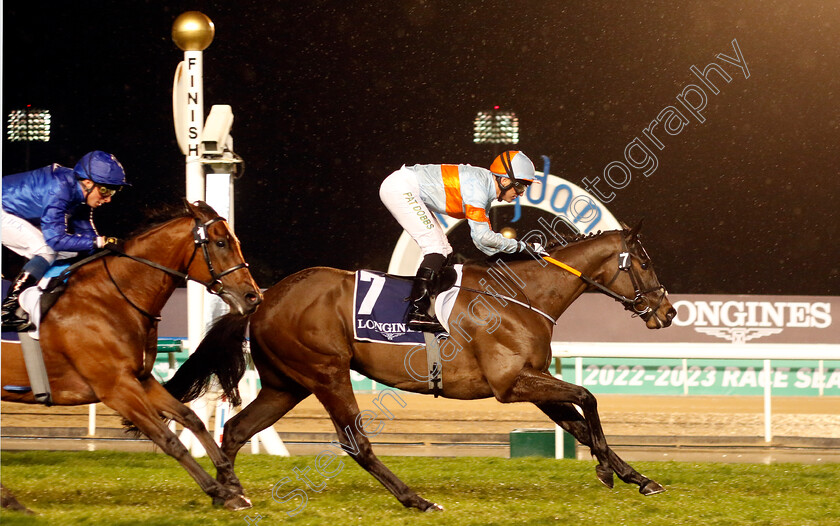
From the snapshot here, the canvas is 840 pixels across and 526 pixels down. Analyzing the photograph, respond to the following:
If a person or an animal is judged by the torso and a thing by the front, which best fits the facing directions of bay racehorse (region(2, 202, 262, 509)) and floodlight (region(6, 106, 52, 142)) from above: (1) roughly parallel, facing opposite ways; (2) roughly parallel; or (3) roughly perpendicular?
roughly perpendicular

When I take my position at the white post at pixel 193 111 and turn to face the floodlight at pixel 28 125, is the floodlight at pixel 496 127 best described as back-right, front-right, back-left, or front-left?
front-right

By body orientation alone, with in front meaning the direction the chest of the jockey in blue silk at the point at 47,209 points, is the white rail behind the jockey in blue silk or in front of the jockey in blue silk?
in front

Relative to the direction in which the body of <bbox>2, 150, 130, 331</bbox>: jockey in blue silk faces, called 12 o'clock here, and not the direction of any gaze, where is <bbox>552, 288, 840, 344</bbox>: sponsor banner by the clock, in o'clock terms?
The sponsor banner is roughly at 11 o'clock from the jockey in blue silk.

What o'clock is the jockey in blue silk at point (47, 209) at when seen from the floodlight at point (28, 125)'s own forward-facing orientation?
The jockey in blue silk is roughly at 12 o'clock from the floodlight.

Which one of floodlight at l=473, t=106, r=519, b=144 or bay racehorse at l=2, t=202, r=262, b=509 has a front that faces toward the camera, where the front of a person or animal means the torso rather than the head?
the floodlight

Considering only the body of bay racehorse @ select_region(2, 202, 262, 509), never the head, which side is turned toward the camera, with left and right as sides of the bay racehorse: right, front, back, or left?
right

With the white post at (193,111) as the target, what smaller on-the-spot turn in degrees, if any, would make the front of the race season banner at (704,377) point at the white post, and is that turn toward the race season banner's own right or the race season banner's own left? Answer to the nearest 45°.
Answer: approximately 45° to the race season banner's own right

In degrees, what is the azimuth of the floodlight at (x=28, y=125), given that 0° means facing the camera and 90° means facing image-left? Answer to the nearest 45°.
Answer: approximately 0°

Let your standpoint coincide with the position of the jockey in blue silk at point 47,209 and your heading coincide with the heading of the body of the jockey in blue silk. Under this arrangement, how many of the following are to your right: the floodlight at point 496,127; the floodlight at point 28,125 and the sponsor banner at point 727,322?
0

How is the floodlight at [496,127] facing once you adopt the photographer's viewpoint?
facing the viewer

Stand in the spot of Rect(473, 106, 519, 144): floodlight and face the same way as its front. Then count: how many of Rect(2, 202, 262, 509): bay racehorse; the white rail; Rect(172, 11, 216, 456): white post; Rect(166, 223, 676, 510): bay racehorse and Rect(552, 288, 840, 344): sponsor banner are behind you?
0

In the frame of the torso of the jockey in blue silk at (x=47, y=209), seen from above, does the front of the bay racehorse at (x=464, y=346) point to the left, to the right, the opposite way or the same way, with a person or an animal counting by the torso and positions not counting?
the same way

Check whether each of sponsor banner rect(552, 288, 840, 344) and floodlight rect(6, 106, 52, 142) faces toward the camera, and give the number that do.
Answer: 2

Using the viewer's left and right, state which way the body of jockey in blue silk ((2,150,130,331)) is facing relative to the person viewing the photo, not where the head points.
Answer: facing to the right of the viewer

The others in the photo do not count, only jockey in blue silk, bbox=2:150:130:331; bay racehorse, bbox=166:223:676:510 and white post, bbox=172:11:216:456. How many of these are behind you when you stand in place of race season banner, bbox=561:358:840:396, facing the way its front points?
0

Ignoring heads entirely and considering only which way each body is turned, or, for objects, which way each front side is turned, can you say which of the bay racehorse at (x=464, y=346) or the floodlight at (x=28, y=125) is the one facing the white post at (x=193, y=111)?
the floodlight

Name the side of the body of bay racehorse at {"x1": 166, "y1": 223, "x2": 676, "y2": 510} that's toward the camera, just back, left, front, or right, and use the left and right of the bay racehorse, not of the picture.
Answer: right

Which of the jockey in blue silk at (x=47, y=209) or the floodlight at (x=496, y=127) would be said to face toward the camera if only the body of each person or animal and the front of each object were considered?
the floodlight

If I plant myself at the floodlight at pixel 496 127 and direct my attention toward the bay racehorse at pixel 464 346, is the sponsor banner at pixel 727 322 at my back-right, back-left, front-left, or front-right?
front-left
